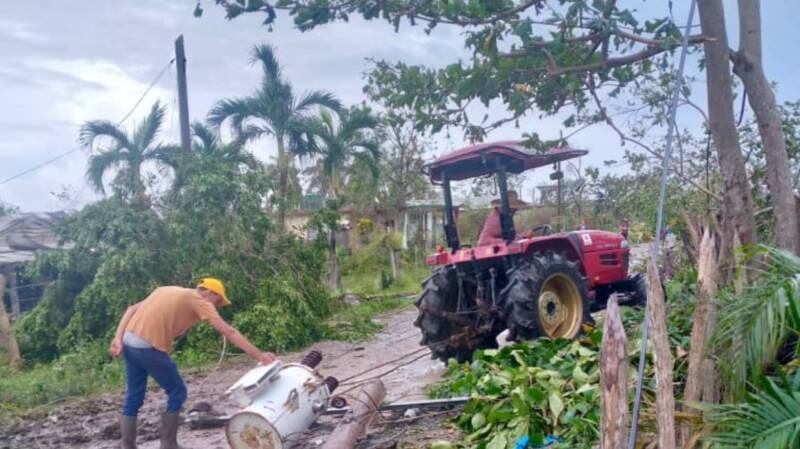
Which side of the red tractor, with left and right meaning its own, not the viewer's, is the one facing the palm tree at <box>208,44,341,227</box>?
left

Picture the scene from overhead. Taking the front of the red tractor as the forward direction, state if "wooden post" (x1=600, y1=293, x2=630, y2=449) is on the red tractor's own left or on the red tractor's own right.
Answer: on the red tractor's own right

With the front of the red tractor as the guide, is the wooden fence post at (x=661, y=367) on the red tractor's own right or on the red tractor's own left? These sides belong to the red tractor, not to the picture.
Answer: on the red tractor's own right

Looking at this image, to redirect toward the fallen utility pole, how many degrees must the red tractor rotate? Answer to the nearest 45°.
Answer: approximately 135° to its right

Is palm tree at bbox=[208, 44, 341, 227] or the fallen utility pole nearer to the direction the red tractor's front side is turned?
the palm tree

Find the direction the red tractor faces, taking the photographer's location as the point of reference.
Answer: facing away from the viewer and to the right of the viewer

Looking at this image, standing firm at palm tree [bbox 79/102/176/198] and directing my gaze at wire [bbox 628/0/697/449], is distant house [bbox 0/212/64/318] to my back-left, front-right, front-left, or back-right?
back-right

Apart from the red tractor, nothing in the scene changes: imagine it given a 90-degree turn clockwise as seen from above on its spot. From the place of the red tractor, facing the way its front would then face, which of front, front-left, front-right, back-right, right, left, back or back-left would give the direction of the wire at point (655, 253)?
front-right

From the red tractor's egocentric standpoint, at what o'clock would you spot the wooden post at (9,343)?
The wooden post is roughly at 8 o'clock from the red tractor.

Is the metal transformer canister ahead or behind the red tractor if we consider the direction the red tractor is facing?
behind
